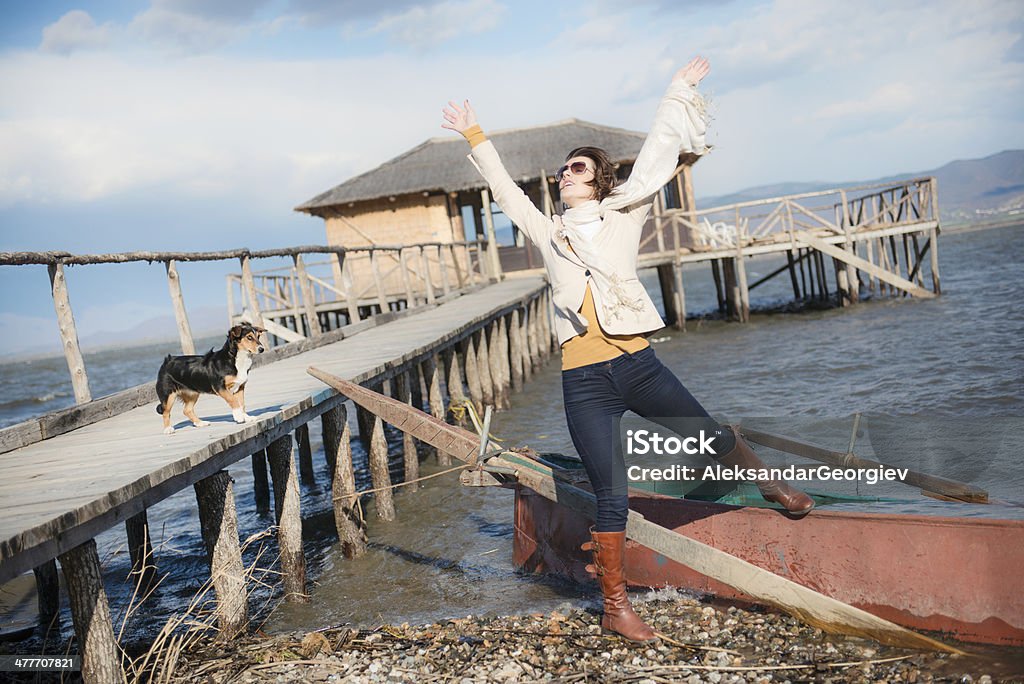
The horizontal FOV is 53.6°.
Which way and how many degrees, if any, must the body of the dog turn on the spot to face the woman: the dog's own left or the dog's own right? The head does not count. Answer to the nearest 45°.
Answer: approximately 45° to the dog's own right

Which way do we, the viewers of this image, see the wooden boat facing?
facing to the left of the viewer

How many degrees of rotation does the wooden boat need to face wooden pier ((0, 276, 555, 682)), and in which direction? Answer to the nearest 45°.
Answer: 0° — it already faces it

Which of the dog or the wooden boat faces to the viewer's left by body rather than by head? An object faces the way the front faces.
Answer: the wooden boat

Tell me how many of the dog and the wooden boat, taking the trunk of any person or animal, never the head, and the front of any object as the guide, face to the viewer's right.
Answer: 1

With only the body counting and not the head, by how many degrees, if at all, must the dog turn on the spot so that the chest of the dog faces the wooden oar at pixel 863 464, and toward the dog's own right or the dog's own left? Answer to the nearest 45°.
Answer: approximately 45° to the dog's own right

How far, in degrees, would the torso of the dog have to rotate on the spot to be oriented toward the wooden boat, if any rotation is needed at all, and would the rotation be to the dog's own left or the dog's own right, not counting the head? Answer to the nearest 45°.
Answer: approximately 45° to the dog's own right

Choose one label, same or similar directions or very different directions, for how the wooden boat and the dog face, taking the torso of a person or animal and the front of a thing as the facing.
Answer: very different directions

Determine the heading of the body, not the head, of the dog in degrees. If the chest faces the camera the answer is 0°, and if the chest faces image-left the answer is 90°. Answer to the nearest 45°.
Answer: approximately 270°
